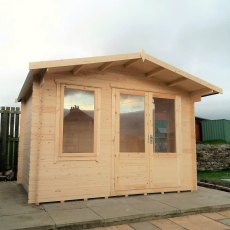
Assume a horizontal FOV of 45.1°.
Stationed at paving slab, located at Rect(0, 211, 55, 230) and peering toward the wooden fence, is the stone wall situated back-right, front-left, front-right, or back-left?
front-right

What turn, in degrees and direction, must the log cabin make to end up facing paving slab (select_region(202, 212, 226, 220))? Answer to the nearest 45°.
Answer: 0° — it already faces it

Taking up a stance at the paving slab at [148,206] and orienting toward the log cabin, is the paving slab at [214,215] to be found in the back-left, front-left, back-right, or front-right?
back-right

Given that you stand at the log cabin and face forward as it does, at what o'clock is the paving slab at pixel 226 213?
The paving slab is roughly at 11 o'clock from the log cabin.

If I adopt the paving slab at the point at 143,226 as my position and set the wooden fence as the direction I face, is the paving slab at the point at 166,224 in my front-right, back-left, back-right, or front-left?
back-right

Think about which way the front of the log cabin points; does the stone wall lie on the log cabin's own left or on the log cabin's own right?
on the log cabin's own left

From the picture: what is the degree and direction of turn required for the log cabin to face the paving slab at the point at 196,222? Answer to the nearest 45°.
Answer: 0° — it already faces it

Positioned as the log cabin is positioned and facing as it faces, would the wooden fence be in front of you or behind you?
behind

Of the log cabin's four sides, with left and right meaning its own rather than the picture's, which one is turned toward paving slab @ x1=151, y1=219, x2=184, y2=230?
front

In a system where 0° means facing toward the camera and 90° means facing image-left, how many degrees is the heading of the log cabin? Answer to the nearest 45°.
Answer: approximately 315°
